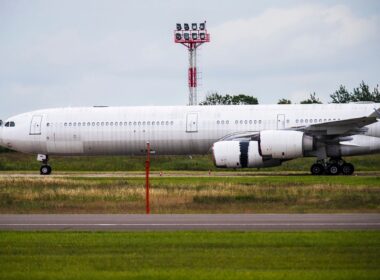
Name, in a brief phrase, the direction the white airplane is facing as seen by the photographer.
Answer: facing to the left of the viewer
